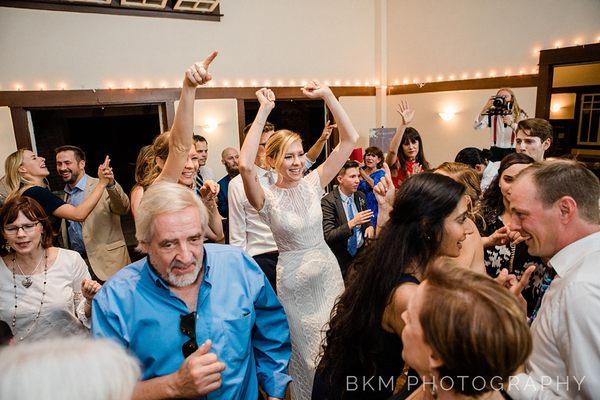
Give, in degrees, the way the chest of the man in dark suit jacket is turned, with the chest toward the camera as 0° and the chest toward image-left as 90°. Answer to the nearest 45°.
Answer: approximately 315°

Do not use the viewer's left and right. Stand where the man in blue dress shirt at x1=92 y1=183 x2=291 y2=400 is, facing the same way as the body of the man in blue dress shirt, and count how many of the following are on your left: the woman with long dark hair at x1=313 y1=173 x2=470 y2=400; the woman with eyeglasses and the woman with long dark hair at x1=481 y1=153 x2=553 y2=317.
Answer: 2

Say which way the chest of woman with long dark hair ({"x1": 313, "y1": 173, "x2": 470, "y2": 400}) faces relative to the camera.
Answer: to the viewer's right

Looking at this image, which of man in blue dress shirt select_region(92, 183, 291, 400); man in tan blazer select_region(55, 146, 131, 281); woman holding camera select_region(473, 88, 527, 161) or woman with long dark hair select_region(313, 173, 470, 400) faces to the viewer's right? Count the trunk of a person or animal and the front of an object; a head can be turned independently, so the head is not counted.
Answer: the woman with long dark hair

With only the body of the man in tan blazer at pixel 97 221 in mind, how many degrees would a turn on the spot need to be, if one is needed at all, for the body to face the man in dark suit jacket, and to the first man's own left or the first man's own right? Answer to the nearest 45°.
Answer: approximately 90° to the first man's own left

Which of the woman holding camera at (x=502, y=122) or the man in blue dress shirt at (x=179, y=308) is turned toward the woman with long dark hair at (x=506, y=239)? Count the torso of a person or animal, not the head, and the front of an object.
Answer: the woman holding camera

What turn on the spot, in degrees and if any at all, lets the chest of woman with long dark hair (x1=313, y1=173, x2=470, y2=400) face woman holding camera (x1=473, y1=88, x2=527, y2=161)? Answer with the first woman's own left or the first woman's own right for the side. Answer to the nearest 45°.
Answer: approximately 90° to the first woman's own left

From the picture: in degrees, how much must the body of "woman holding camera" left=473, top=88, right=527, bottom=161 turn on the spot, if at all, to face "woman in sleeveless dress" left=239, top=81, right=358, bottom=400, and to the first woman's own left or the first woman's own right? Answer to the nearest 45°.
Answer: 0° — they already face them

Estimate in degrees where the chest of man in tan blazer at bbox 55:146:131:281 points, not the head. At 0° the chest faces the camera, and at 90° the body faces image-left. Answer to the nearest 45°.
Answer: approximately 45°
